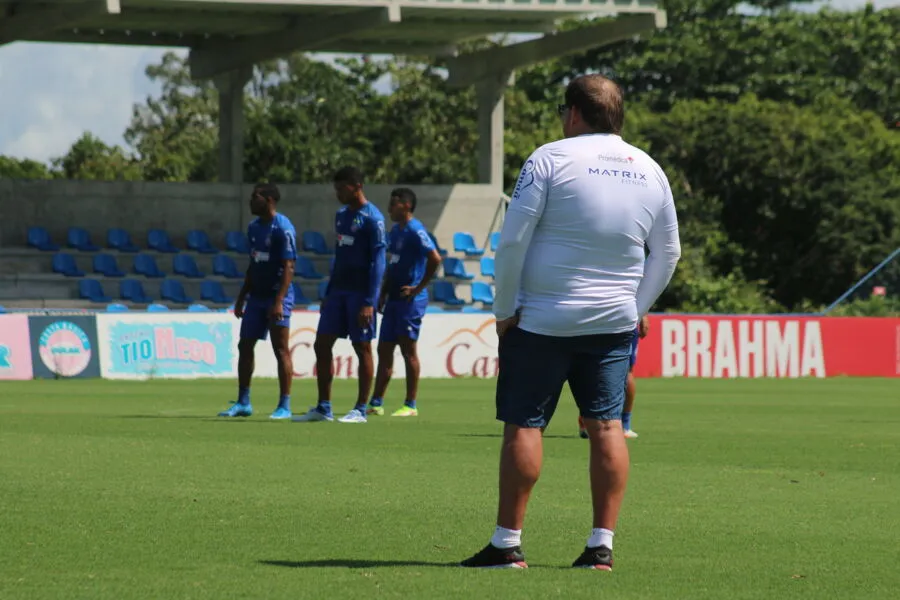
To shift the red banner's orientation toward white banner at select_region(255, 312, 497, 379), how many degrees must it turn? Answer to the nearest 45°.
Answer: approximately 45° to its right

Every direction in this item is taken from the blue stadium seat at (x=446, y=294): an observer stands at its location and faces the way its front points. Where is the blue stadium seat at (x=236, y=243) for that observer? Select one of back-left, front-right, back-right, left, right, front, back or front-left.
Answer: back-right

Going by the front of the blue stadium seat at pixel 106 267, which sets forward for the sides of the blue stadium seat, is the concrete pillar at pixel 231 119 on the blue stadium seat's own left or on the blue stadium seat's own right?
on the blue stadium seat's own left

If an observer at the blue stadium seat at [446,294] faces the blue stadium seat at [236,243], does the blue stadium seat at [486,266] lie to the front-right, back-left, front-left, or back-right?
back-right

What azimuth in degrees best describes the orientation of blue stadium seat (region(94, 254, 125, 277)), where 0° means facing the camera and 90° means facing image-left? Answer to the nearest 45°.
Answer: approximately 315°

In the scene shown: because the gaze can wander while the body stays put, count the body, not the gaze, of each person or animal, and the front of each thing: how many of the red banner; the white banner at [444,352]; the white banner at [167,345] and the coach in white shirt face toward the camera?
3

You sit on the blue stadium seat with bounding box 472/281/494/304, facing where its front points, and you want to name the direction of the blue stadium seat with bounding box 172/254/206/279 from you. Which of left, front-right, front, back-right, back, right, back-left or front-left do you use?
back-right

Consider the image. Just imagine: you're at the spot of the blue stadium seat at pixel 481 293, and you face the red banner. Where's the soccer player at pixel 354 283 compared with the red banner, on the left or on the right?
right

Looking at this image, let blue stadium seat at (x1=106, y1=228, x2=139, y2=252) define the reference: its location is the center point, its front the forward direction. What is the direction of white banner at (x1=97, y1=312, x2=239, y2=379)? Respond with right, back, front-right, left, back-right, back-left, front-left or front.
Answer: front-right

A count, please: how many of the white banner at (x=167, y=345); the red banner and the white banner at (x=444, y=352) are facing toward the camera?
3
